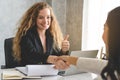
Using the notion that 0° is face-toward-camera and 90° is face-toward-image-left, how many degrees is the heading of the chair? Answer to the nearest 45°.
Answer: approximately 315°

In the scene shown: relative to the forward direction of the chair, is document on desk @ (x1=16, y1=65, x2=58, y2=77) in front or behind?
in front

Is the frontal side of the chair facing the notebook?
yes

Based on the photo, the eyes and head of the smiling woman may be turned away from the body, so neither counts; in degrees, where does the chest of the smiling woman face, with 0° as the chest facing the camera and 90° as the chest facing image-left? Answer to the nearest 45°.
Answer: approximately 315°

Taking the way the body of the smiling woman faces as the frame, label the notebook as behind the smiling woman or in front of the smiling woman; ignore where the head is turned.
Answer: in front
